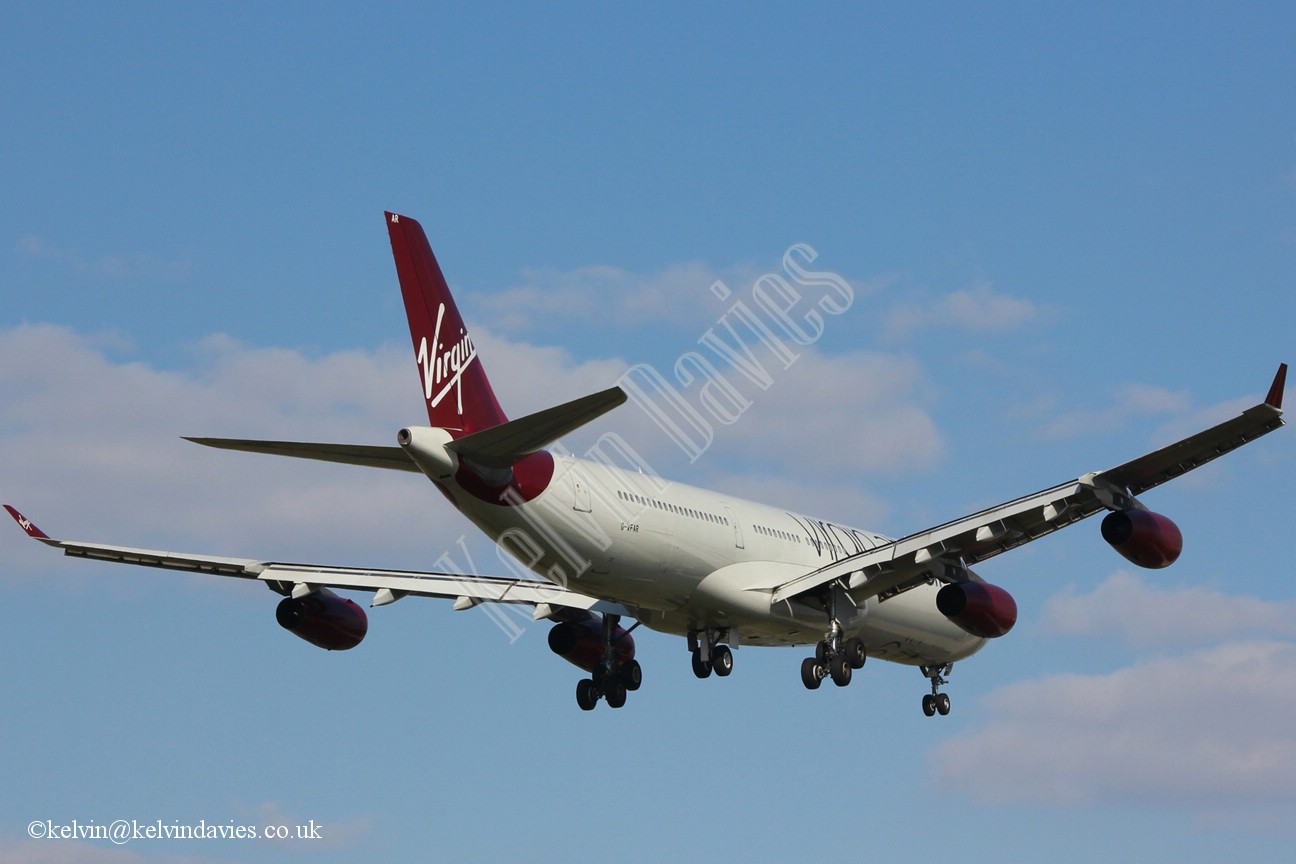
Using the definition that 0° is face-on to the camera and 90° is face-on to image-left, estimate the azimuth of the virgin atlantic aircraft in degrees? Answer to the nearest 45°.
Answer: approximately 225°
